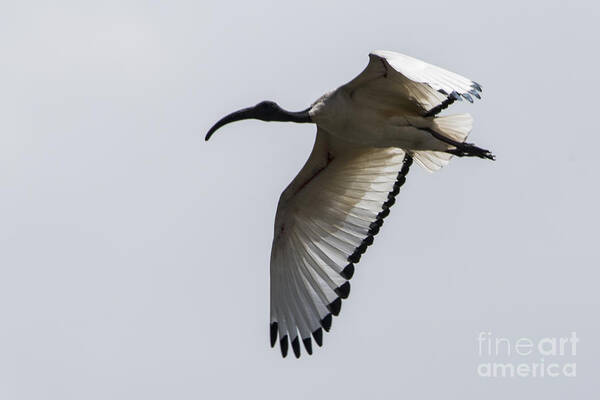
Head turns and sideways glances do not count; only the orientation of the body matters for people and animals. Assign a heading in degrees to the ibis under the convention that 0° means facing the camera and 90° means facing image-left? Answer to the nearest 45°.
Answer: approximately 90°
